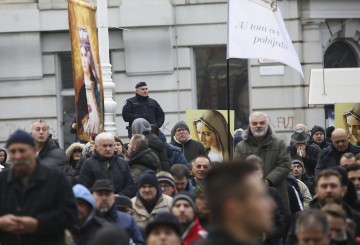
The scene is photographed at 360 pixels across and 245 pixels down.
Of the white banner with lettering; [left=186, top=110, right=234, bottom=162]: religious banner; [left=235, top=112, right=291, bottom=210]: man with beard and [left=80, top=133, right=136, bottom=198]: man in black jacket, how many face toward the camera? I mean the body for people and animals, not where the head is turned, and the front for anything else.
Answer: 4

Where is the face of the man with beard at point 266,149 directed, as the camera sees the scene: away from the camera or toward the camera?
toward the camera

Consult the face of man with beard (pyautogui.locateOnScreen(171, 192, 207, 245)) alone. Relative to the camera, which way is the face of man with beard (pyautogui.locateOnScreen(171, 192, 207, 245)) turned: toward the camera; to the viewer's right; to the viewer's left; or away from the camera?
toward the camera

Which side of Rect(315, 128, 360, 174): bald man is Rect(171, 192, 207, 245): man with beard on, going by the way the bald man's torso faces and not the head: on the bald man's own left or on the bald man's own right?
on the bald man's own right

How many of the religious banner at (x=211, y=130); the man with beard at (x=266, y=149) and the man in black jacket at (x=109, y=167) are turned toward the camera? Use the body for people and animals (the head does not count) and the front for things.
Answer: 3

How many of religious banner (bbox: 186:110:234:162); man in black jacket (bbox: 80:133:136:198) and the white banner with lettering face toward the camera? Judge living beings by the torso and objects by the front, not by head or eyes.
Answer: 3

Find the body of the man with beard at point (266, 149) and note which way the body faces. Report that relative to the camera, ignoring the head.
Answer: toward the camera

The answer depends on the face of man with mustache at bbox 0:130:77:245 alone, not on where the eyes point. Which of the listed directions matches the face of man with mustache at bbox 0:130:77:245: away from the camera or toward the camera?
toward the camera

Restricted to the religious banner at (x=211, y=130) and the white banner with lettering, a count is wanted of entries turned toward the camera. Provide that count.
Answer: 2

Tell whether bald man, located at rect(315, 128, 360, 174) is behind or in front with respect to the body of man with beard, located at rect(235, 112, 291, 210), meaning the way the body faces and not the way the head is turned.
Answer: behind

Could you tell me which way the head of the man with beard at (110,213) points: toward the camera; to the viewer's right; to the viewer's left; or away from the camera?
toward the camera

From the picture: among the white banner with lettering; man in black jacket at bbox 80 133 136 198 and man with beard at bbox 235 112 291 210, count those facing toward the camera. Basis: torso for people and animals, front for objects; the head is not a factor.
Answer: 3

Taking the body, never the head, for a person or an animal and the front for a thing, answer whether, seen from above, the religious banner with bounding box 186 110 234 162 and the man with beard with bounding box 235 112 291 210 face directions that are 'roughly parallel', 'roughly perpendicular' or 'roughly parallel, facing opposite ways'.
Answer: roughly parallel

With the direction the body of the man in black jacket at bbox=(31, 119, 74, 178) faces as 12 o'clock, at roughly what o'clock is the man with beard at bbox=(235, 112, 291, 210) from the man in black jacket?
The man with beard is roughly at 8 o'clock from the man in black jacket.

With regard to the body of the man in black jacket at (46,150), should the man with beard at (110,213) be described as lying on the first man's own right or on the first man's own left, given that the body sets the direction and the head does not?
on the first man's own left
